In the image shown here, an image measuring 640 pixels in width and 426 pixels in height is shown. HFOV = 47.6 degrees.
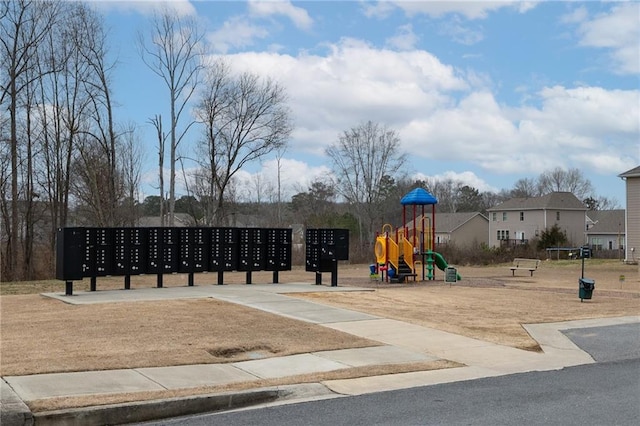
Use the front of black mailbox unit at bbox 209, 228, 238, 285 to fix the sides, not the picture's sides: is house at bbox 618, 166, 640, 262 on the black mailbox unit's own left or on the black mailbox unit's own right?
on the black mailbox unit's own left

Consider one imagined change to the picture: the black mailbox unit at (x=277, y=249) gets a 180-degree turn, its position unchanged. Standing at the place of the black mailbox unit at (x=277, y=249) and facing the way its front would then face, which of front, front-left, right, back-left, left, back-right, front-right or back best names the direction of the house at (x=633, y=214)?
front-right

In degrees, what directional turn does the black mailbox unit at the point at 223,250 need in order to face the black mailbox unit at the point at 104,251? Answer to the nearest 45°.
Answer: approximately 45° to its right

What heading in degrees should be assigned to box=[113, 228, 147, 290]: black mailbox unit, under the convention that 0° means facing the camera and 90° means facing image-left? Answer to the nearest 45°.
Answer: approximately 0°

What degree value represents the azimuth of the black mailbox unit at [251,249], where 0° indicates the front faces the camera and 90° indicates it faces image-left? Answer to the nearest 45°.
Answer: approximately 0°

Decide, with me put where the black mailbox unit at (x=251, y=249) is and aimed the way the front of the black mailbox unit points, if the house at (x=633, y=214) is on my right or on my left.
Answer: on my left

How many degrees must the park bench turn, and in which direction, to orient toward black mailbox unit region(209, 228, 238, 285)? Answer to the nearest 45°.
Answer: approximately 45° to its right
